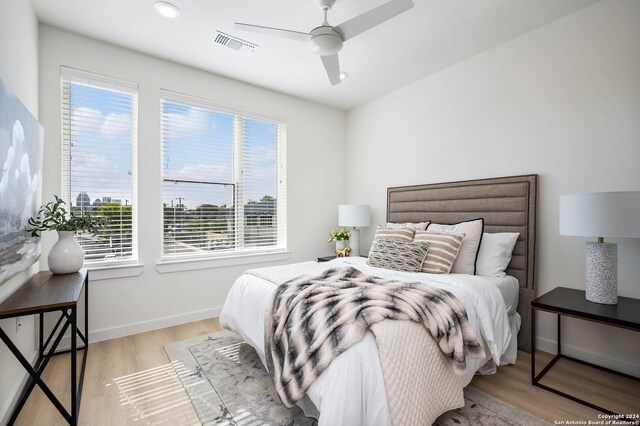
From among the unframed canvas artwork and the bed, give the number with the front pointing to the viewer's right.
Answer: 1

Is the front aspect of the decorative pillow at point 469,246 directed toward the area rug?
yes

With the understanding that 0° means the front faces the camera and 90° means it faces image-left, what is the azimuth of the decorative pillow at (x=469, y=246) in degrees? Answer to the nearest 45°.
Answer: approximately 45°

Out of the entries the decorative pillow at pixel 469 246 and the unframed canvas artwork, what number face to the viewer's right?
1

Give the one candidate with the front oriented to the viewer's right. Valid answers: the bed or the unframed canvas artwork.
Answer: the unframed canvas artwork

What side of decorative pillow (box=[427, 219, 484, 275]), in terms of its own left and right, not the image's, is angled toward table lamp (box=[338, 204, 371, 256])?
right

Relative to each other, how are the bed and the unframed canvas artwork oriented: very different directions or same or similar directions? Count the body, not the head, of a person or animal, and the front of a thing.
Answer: very different directions

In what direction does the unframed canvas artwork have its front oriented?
to the viewer's right

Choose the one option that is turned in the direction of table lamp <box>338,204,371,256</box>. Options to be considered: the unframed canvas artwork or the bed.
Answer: the unframed canvas artwork
